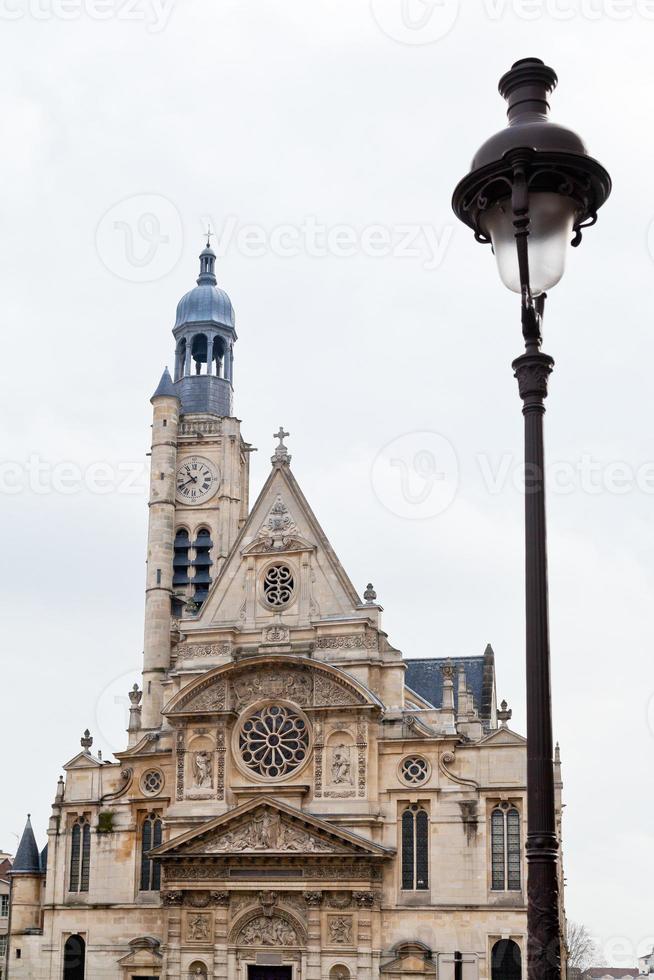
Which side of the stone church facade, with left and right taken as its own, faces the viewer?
front

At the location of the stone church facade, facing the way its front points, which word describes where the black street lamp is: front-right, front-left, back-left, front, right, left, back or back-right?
front
